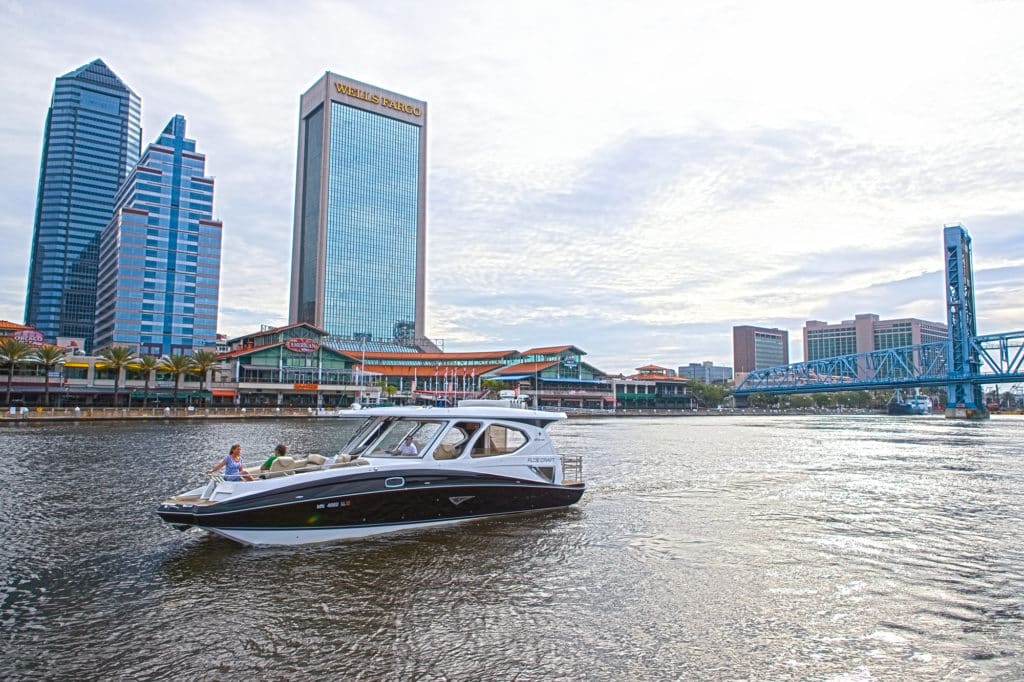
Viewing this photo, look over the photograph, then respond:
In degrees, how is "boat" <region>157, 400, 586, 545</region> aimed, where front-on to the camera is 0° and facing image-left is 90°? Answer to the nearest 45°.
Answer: approximately 45°
